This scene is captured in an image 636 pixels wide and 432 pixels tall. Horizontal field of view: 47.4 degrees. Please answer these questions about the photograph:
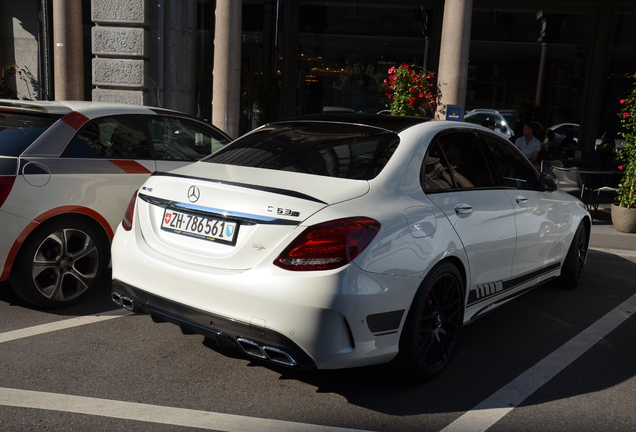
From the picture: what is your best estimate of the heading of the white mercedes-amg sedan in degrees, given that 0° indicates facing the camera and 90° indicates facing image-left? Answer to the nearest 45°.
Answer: approximately 225°

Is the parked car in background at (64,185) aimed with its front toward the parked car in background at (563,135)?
yes

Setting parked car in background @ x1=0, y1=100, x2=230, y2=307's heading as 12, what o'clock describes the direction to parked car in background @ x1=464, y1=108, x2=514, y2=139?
parked car in background @ x1=464, y1=108, x2=514, y2=139 is roughly at 12 o'clock from parked car in background @ x1=0, y1=100, x2=230, y2=307.

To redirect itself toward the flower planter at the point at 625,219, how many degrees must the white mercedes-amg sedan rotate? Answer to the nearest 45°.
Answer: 0° — it already faces it

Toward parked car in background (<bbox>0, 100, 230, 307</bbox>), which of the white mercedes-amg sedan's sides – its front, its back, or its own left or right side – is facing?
left

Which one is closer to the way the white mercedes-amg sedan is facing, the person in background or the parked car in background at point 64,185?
the person in background

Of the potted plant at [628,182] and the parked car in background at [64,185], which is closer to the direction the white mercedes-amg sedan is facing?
the potted plant

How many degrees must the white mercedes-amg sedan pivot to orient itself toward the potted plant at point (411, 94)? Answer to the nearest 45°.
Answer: approximately 45° to its left

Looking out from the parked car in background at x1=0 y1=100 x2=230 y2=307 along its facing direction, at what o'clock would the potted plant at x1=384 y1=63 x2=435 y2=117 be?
The potted plant is roughly at 12 o'clock from the parked car in background.

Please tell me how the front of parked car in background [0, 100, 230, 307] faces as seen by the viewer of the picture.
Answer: facing away from the viewer and to the right of the viewer
